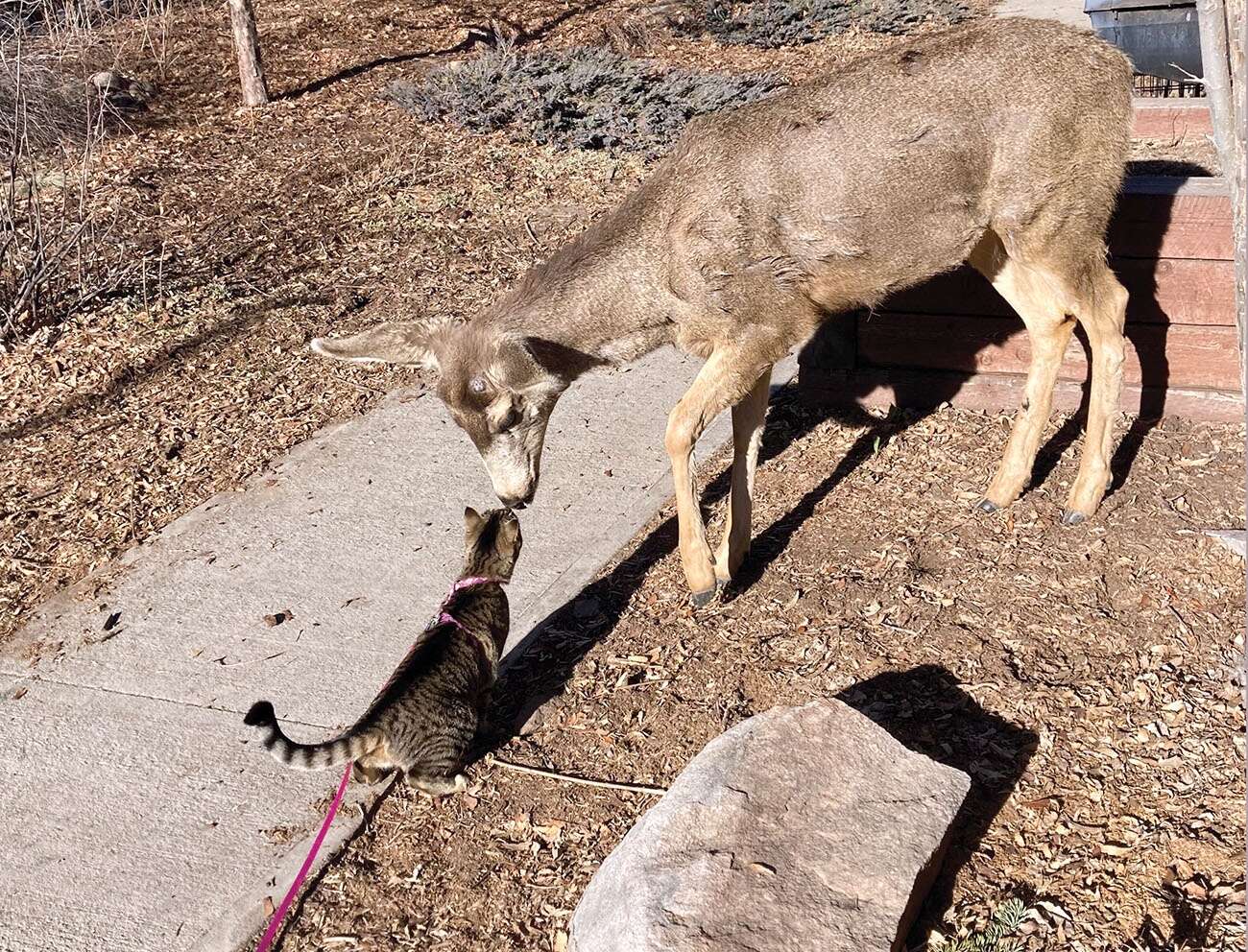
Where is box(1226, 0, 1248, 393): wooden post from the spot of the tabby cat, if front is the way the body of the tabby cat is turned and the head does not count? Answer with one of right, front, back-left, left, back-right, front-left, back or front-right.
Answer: right

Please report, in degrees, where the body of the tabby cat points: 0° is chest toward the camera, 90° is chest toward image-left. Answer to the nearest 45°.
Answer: approximately 225°

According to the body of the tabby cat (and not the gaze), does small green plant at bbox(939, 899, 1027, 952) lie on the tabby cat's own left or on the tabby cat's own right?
on the tabby cat's own right

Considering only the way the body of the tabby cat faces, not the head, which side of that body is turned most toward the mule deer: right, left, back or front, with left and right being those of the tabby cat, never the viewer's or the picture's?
front

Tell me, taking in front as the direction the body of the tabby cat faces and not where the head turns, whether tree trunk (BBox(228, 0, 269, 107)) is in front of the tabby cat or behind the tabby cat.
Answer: in front

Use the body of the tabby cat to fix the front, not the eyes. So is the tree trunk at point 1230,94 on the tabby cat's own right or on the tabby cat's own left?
on the tabby cat's own right

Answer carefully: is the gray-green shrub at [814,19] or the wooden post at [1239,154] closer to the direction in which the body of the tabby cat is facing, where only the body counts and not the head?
the gray-green shrub

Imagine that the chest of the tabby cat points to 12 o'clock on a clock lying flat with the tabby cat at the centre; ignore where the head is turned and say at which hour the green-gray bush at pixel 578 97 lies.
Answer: The green-gray bush is roughly at 11 o'clock from the tabby cat.
